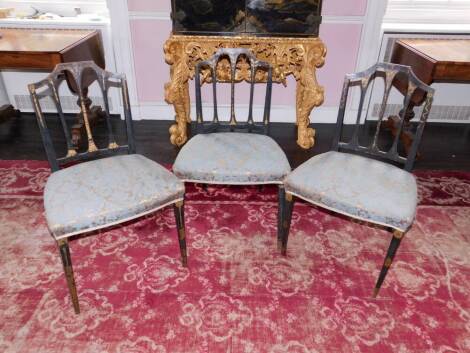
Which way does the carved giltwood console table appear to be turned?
toward the camera

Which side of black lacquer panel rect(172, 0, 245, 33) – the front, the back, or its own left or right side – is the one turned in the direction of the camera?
front

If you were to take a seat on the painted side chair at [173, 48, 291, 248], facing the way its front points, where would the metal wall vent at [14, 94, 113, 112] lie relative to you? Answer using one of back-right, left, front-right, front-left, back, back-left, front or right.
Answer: back-right

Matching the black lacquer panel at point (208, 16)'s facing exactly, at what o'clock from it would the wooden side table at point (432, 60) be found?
The wooden side table is roughly at 9 o'clock from the black lacquer panel.

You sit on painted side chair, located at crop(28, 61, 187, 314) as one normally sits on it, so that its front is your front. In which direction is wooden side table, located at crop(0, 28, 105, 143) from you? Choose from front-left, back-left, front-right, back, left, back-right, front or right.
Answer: back-left

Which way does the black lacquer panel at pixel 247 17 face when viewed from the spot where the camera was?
facing the viewer

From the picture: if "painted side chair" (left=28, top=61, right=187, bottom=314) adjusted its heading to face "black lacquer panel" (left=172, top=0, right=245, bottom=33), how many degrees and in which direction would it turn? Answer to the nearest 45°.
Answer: approximately 90° to its left

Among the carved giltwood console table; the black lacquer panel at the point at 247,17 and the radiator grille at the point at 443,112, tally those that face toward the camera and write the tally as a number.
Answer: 3

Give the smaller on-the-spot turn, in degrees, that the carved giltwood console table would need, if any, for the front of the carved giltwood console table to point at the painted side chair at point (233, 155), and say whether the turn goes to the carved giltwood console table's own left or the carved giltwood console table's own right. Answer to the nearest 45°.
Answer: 0° — it already faces it

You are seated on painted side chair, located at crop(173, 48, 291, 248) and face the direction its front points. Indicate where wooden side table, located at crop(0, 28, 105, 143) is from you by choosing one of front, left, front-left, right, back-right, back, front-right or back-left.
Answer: back-right

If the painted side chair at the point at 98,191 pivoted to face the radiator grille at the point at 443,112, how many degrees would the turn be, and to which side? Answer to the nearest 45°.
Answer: approximately 45° to its left

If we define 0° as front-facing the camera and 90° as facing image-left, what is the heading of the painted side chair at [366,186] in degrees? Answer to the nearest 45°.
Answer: approximately 45°

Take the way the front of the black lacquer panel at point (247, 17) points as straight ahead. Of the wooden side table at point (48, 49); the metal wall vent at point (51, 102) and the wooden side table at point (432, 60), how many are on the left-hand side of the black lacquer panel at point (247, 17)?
1

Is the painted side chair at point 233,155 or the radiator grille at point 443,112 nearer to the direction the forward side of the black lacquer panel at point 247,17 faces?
the painted side chair

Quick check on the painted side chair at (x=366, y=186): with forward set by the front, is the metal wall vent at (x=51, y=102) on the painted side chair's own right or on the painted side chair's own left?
on the painted side chair's own right

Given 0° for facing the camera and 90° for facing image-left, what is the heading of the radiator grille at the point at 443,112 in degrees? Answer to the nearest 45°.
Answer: approximately 0°
